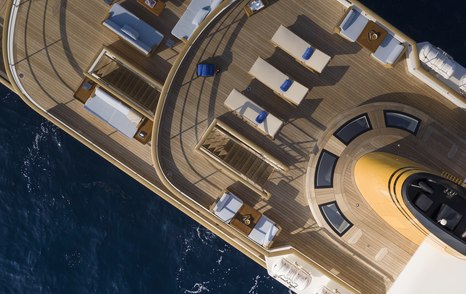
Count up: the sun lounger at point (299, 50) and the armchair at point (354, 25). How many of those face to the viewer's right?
1

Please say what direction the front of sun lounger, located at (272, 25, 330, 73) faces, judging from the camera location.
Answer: facing away from the viewer and to the left of the viewer

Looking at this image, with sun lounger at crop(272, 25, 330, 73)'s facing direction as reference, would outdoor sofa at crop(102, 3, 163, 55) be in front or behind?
in front
